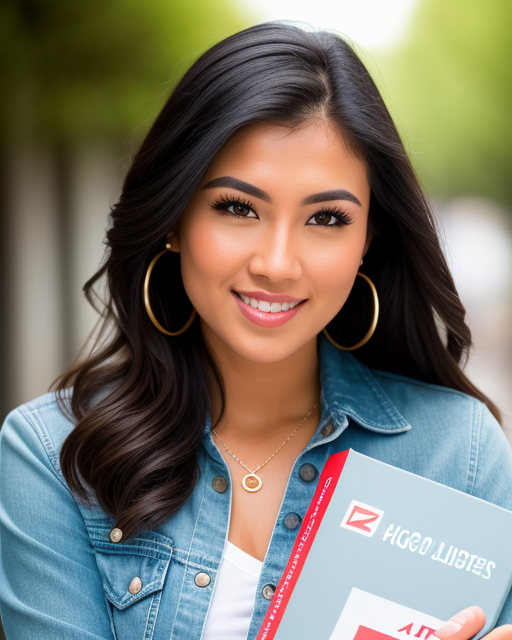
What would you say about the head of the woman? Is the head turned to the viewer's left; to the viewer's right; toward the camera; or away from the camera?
toward the camera

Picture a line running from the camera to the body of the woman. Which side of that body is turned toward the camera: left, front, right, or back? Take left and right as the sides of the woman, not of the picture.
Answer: front
